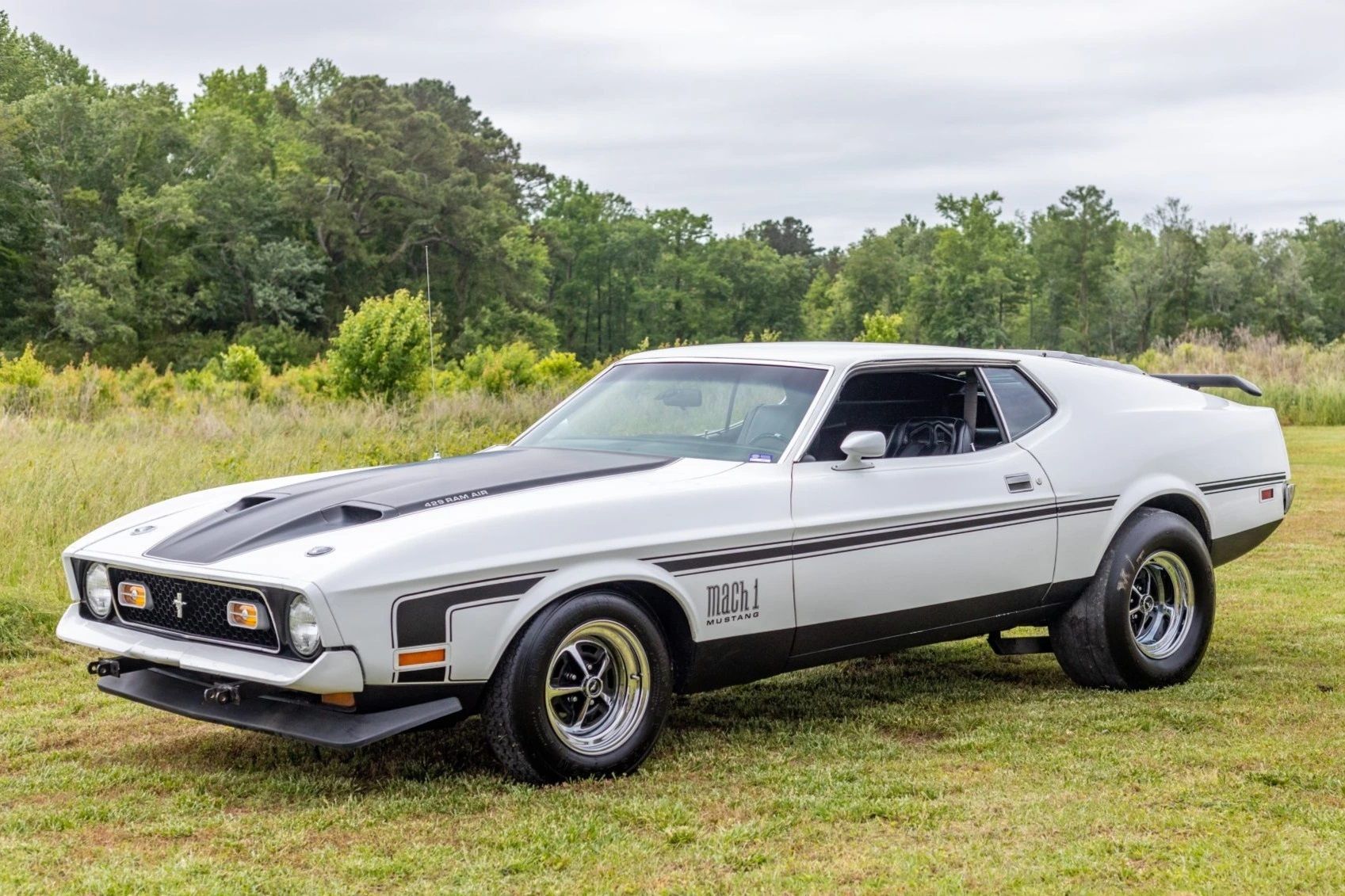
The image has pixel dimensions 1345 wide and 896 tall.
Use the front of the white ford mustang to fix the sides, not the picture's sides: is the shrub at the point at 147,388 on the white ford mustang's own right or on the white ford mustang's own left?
on the white ford mustang's own right

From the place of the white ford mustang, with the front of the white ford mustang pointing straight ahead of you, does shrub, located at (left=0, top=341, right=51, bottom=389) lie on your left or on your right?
on your right

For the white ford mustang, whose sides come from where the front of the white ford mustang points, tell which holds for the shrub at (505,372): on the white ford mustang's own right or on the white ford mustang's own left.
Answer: on the white ford mustang's own right

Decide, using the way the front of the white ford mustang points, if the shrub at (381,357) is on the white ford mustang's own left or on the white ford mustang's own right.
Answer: on the white ford mustang's own right

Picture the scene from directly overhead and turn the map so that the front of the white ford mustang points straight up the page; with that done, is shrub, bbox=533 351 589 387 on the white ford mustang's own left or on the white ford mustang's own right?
on the white ford mustang's own right

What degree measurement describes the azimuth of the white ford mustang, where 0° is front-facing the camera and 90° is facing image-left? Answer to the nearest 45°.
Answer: approximately 45°

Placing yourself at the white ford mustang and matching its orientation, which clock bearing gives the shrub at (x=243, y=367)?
The shrub is roughly at 4 o'clock from the white ford mustang.
